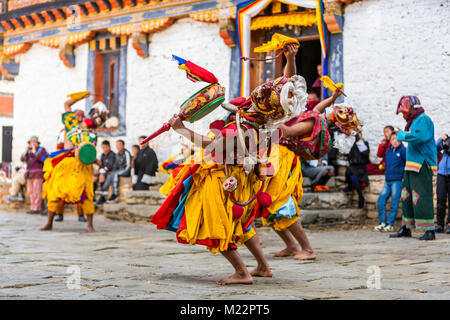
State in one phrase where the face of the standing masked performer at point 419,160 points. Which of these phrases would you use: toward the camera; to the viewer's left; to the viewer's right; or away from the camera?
to the viewer's left

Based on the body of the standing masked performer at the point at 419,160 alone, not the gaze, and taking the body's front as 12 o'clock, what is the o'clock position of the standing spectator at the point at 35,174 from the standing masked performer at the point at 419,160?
the standing spectator at the point at 35,174 is roughly at 1 o'clock from the standing masked performer at the point at 419,160.

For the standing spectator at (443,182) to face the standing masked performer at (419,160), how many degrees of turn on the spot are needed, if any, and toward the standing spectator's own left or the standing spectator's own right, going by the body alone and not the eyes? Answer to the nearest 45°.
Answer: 0° — they already face them

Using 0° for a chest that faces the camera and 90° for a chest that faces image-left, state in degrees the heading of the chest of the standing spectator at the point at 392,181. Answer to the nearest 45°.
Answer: approximately 45°

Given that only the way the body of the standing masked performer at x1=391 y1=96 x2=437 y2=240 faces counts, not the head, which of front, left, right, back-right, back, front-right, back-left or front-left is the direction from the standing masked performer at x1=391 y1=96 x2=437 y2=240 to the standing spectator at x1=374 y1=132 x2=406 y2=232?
right

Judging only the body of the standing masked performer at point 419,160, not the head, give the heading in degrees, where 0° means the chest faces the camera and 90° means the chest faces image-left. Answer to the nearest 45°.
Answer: approximately 90°
